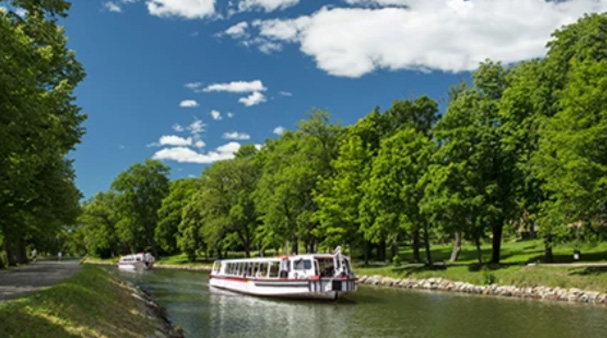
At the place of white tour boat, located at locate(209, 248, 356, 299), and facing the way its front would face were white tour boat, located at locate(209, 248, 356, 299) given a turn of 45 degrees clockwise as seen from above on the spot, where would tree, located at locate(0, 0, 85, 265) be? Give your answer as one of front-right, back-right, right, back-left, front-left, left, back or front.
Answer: back-left

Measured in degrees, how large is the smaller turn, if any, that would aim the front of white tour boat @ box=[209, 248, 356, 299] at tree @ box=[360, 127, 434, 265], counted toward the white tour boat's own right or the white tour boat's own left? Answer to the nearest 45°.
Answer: approximately 90° to the white tour boat's own right

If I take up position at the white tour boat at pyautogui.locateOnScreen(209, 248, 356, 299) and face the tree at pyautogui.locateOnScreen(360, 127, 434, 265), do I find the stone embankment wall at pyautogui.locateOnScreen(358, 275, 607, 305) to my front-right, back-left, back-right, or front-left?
front-right

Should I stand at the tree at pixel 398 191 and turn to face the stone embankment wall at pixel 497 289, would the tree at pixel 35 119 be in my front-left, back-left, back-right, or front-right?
front-right

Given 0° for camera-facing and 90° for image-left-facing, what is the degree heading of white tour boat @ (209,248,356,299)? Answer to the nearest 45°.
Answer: approximately 135°
